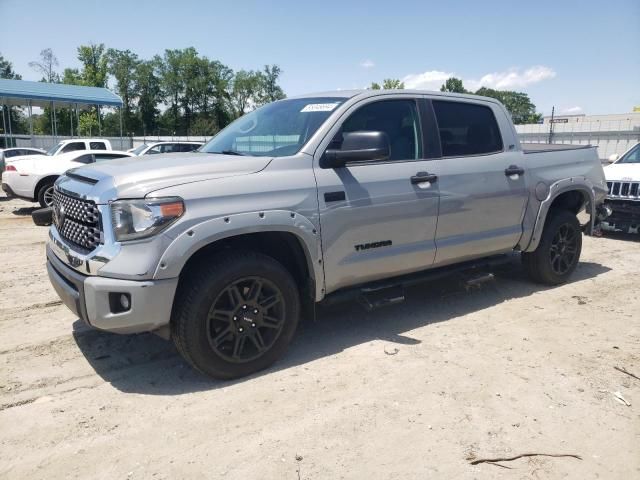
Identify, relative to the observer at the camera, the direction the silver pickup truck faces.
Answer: facing the viewer and to the left of the viewer

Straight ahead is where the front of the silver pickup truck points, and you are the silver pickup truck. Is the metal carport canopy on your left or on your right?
on your right

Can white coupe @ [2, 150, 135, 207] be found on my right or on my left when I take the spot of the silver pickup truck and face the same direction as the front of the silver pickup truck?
on my right
